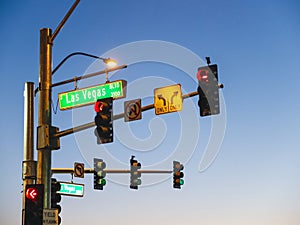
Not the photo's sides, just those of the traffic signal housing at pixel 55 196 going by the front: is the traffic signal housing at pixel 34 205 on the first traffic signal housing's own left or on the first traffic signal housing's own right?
on the first traffic signal housing's own right

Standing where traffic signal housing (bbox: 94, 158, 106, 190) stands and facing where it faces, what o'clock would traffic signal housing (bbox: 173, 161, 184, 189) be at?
traffic signal housing (bbox: 173, 161, 184, 189) is roughly at 10 o'clock from traffic signal housing (bbox: 94, 158, 106, 190).

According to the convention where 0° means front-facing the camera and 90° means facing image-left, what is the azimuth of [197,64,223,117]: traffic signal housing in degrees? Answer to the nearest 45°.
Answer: approximately 45°
